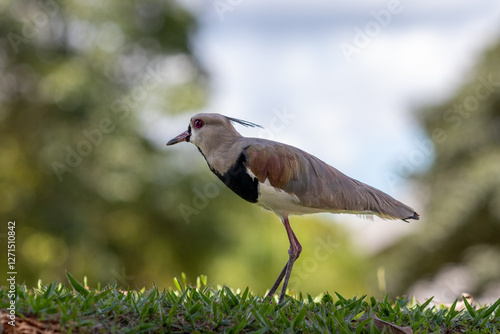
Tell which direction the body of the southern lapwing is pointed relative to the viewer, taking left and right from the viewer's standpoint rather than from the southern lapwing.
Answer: facing to the left of the viewer
